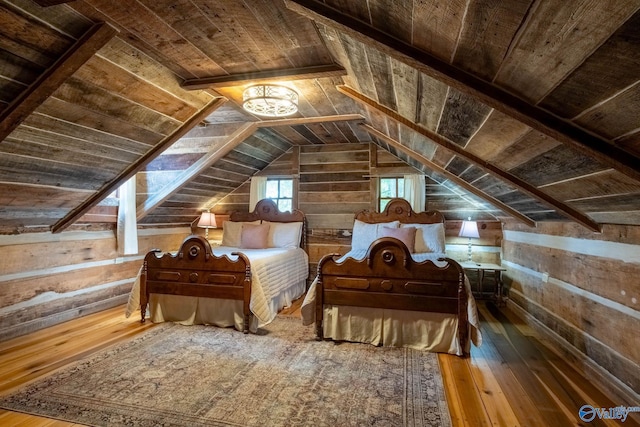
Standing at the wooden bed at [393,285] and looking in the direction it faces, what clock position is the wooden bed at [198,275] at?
the wooden bed at [198,275] is roughly at 3 o'clock from the wooden bed at [393,285].

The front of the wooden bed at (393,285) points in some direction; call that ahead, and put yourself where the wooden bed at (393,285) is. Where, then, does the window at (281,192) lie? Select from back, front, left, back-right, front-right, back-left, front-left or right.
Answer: back-right

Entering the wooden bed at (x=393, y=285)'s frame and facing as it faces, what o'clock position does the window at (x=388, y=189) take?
The window is roughly at 6 o'clock from the wooden bed.

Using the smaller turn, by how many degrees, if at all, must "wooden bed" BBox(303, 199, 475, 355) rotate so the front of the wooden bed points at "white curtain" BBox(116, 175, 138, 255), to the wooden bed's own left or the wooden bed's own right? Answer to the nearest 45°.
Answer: approximately 90° to the wooden bed's own right

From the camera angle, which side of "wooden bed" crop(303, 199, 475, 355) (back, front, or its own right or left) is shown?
front

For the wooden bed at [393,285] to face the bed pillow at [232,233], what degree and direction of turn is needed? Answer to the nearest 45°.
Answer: approximately 135° to its right

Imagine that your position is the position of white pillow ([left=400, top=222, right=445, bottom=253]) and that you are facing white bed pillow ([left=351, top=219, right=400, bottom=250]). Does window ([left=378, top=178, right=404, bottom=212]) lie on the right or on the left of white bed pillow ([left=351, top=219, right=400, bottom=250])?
right

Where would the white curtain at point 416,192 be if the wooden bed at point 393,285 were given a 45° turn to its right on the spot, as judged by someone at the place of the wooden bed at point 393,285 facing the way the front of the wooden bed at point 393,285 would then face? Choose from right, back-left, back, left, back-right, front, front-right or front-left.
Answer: back-right

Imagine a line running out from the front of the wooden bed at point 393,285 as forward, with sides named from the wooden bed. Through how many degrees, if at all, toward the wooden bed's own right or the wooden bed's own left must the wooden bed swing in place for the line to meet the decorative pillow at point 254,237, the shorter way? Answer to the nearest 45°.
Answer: approximately 135° to the wooden bed's own right
